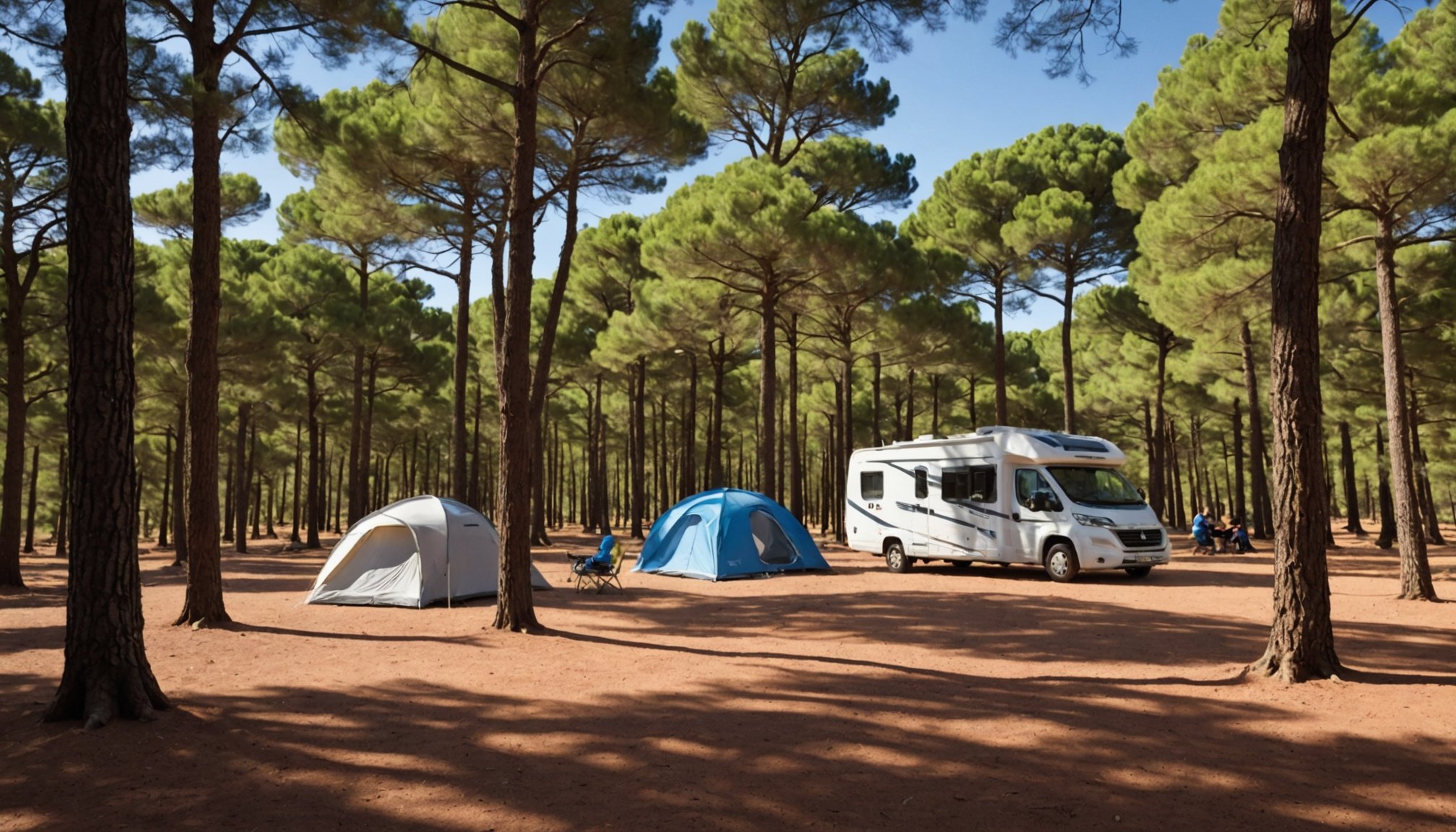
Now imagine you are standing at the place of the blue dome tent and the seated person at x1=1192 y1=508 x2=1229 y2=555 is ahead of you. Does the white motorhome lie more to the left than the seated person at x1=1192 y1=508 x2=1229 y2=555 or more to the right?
right

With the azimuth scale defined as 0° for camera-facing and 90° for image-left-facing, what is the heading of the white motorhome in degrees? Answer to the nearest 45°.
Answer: approximately 315°

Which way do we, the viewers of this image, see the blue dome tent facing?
facing the viewer and to the right of the viewer

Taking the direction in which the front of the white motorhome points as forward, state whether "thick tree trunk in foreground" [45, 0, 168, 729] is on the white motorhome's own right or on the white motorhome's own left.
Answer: on the white motorhome's own right

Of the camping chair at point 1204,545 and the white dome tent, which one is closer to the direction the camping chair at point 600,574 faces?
the white dome tent

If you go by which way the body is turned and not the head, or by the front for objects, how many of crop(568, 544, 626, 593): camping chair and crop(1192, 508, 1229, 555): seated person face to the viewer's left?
1

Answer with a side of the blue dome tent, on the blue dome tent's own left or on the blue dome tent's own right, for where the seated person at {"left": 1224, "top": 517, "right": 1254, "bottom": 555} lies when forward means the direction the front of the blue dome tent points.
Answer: on the blue dome tent's own left

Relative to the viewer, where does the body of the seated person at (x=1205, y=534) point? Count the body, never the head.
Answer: to the viewer's right

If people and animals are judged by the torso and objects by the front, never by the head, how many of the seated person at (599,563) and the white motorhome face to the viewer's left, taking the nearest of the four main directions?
1

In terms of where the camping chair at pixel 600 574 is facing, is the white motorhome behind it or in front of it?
behind

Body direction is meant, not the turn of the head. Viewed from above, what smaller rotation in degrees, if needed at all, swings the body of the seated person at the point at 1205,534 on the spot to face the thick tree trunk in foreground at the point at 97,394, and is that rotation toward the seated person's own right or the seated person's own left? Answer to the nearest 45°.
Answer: approximately 90° to the seated person's own right

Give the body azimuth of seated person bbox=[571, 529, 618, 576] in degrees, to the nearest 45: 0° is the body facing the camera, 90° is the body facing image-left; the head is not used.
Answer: approximately 90°

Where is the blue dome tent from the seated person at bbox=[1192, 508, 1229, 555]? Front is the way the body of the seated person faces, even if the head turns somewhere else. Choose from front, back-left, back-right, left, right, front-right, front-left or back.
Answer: back-right

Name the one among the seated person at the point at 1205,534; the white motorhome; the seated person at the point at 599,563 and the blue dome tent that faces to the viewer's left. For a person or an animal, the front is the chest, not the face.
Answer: the seated person at the point at 599,563

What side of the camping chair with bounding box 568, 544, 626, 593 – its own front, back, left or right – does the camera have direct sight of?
left

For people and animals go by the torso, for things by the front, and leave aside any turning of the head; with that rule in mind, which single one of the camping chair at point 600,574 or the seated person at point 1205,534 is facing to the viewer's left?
the camping chair
